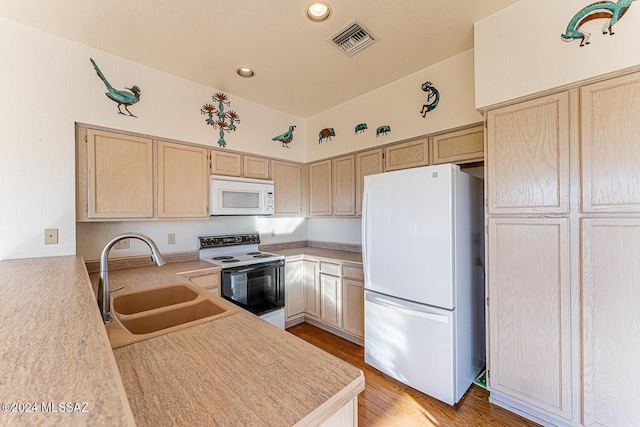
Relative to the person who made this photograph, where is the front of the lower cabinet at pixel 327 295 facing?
facing the viewer and to the left of the viewer

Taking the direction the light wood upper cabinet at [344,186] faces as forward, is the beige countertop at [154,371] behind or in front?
in front

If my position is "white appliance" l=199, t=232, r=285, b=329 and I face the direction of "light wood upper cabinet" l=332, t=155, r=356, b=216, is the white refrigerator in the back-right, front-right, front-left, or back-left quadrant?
front-right

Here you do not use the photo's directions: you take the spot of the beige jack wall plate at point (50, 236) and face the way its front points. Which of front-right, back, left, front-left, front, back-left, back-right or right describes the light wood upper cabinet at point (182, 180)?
left

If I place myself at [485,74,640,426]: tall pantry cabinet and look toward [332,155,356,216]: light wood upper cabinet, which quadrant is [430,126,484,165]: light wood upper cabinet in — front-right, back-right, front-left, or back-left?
front-right

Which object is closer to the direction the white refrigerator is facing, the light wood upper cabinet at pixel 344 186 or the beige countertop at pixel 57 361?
the beige countertop

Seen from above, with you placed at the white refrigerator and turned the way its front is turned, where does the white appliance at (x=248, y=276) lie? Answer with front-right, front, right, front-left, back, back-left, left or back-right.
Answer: front-right

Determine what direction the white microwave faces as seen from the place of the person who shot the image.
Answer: facing the viewer and to the right of the viewer

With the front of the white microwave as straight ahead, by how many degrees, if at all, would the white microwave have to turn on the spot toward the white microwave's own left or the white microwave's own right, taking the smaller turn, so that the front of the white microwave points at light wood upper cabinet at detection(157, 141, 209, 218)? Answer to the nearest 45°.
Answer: approximately 135° to the white microwave's own right

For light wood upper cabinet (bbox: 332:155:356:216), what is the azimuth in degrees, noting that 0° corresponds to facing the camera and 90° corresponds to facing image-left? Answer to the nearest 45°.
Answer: approximately 45°
